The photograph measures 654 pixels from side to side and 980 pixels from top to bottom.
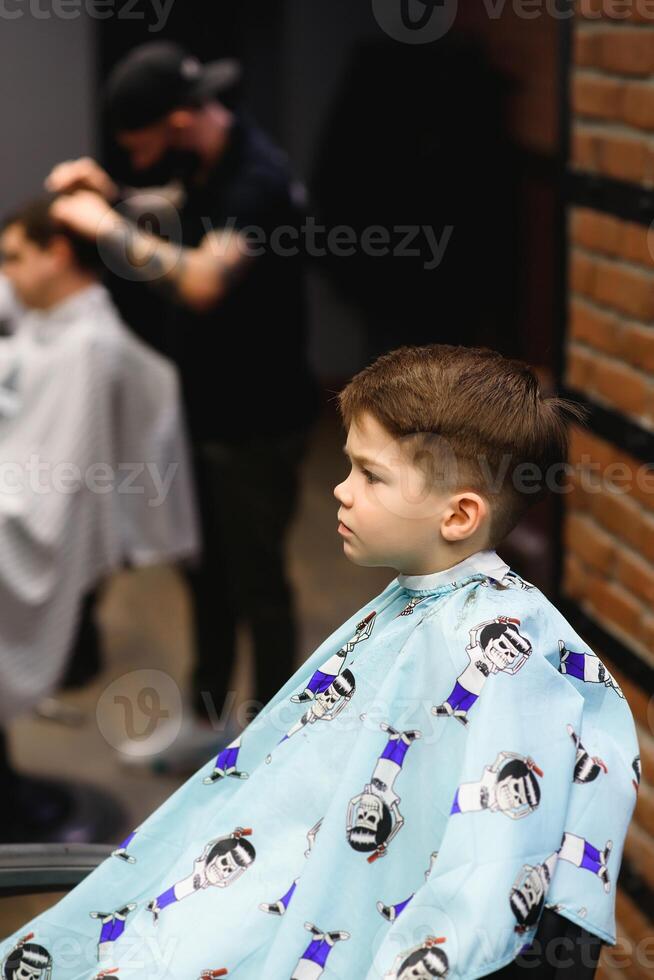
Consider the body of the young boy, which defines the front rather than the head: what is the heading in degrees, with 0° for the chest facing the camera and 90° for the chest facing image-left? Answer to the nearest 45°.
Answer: approximately 90°

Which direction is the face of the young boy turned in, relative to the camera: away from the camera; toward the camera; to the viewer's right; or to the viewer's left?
to the viewer's left
